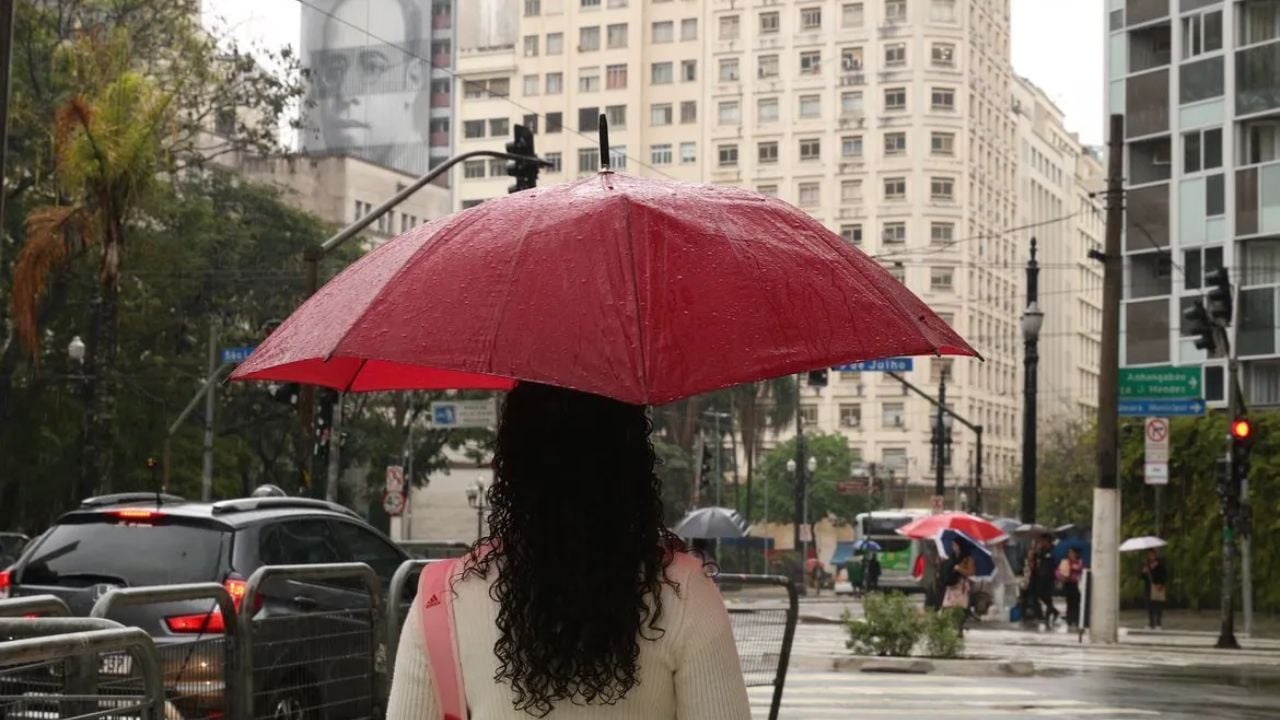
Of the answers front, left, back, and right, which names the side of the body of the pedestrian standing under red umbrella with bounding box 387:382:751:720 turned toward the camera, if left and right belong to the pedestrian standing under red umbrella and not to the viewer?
back

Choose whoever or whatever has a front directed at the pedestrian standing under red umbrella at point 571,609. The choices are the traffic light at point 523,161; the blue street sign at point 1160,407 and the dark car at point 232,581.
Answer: the blue street sign

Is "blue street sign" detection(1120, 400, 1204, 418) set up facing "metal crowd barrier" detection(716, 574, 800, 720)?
yes

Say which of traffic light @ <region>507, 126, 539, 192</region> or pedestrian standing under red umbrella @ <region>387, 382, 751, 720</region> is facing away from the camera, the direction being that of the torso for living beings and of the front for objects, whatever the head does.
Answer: the pedestrian standing under red umbrella

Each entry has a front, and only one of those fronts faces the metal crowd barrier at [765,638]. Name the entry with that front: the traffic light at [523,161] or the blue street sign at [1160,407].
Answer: the blue street sign

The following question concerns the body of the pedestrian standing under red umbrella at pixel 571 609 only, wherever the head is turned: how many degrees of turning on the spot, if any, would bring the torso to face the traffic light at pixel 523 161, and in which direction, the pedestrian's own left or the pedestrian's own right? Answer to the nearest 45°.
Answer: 0° — they already face it

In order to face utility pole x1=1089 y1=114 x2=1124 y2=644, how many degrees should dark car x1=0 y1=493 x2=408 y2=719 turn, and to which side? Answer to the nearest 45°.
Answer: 0° — it already faces it

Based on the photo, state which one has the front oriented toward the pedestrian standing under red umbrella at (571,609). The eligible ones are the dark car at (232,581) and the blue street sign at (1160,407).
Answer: the blue street sign

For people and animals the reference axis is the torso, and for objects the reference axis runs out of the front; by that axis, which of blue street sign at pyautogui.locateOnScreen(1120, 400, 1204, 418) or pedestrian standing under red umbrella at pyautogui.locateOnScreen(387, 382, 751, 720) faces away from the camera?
the pedestrian standing under red umbrella

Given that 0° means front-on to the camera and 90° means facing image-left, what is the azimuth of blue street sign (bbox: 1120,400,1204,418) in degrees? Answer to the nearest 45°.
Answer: approximately 0°
